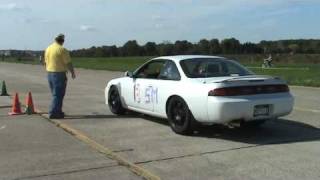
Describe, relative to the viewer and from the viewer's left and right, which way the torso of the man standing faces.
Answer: facing away from the viewer and to the right of the viewer

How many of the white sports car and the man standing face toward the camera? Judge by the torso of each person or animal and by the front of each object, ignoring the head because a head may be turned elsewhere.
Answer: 0

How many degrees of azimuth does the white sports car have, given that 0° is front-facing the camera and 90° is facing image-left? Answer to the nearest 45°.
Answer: approximately 135°

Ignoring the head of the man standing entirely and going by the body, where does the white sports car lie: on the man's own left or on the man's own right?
on the man's own right

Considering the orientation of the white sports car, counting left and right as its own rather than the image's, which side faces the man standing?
left
